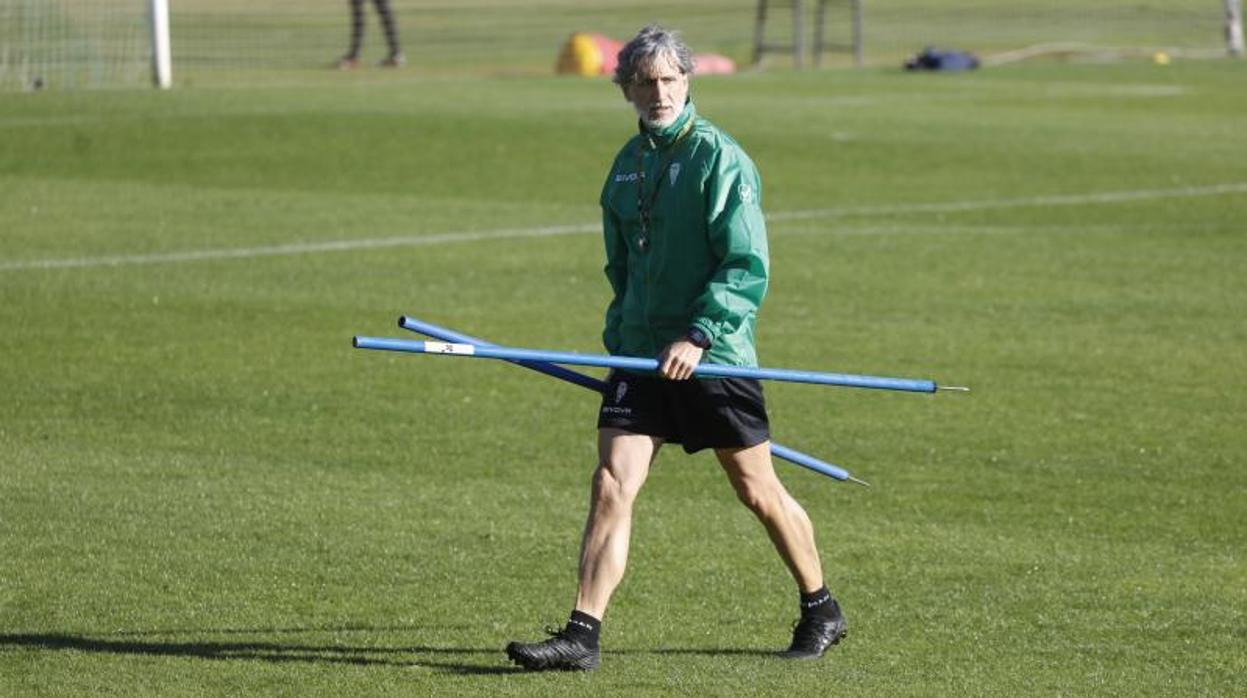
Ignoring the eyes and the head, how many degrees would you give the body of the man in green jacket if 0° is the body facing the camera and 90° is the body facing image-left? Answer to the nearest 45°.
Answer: approximately 45°

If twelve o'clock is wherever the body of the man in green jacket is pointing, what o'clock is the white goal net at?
The white goal net is roughly at 4 o'clock from the man in green jacket.
